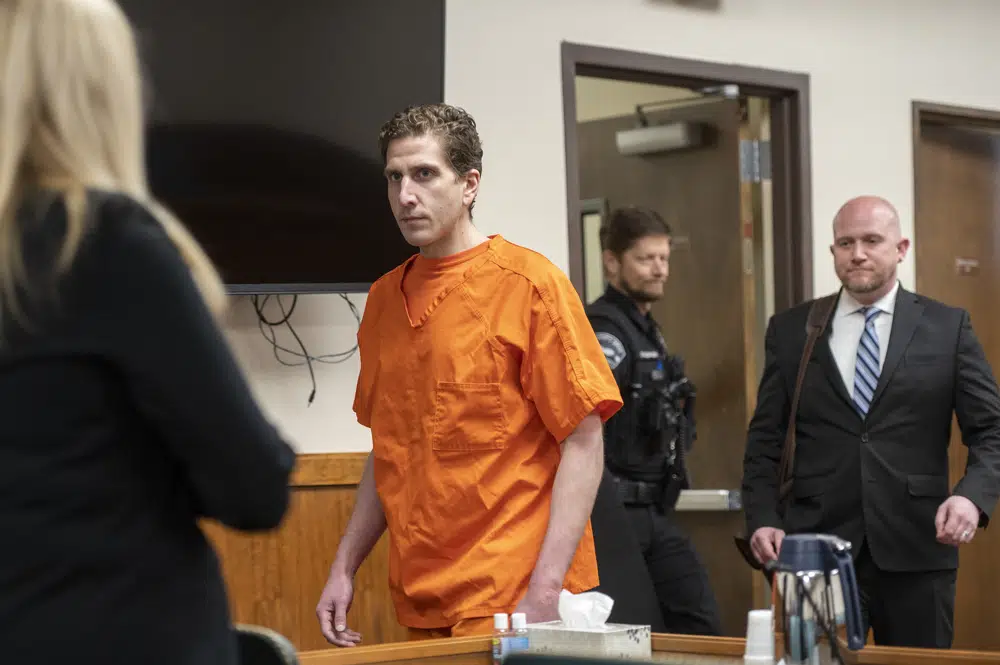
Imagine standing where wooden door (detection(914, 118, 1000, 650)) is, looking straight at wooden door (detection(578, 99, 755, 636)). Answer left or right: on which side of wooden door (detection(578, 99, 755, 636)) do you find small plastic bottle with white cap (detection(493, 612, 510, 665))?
left

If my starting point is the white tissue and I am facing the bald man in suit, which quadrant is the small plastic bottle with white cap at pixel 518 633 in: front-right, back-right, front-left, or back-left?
back-left

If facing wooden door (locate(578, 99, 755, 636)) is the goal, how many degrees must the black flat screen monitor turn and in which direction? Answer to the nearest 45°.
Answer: approximately 135° to its left

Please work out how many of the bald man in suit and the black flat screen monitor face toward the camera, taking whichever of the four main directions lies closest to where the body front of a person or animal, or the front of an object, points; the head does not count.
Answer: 2

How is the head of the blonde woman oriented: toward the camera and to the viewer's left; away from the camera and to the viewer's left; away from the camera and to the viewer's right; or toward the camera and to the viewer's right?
away from the camera and to the viewer's right

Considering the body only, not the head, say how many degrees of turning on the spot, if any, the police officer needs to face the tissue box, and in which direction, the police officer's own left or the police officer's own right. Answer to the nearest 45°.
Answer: approximately 45° to the police officer's own right

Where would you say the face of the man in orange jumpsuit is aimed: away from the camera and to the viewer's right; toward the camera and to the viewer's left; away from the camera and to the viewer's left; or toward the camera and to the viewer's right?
toward the camera and to the viewer's left

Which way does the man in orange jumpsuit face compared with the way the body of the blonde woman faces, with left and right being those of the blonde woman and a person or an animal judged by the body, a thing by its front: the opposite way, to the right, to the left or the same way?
the opposite way

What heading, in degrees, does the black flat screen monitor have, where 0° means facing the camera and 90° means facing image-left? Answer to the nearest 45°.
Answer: approximately 0°

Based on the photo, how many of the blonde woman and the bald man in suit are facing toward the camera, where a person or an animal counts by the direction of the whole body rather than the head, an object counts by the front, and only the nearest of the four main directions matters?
1

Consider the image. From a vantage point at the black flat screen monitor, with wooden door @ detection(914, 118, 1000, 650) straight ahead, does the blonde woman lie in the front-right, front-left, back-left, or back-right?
back-right
